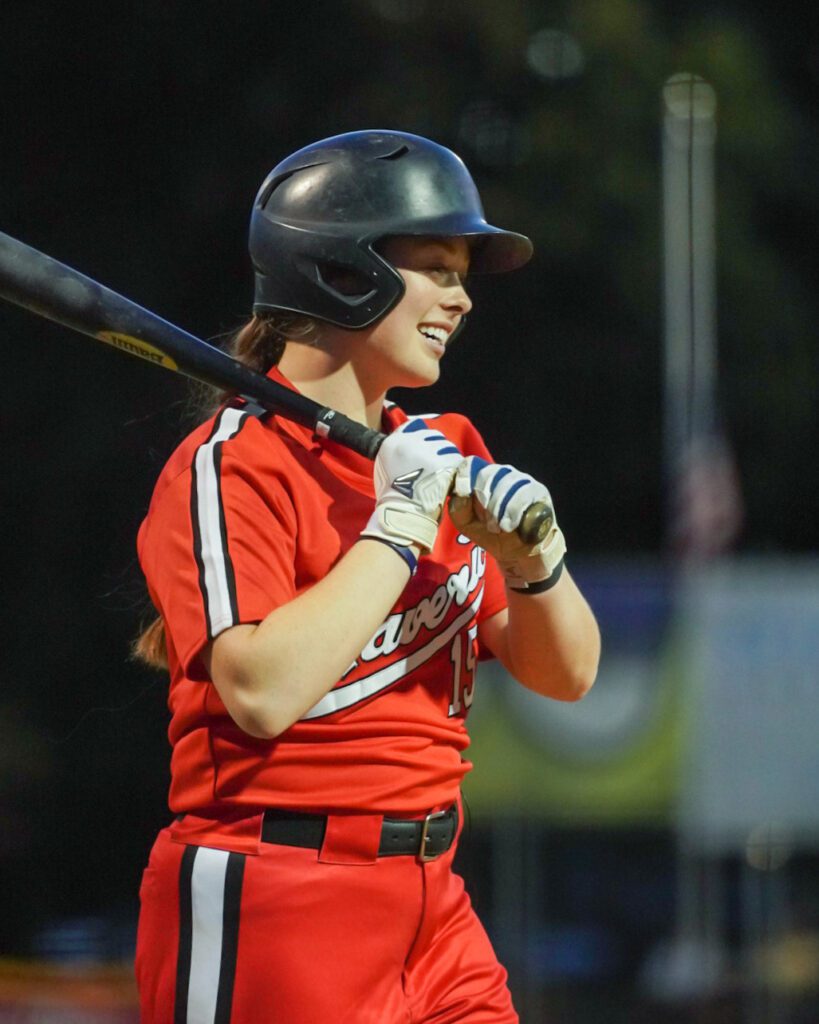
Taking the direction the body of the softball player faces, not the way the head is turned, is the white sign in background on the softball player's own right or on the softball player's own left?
on the softball player's own left

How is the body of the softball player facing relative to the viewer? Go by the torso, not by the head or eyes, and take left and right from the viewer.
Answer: facing the viewer and to the right of the viewer
